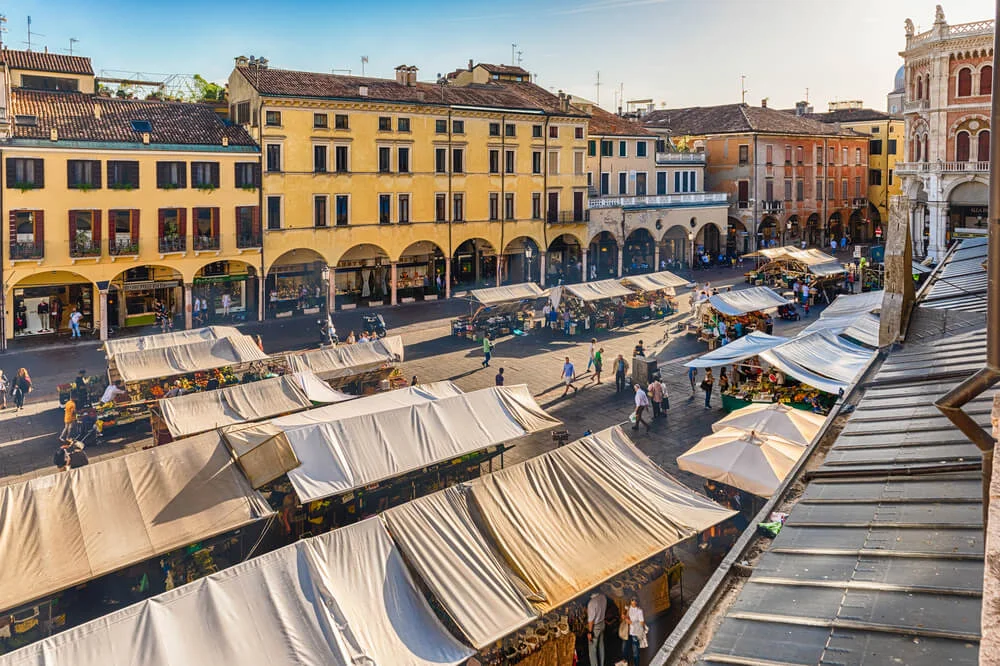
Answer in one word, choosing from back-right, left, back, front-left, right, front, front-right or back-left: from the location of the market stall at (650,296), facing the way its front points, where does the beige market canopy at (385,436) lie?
front-right

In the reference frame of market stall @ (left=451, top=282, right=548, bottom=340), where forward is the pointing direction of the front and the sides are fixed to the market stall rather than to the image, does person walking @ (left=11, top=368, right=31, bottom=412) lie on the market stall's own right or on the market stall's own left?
on the market stall's own right

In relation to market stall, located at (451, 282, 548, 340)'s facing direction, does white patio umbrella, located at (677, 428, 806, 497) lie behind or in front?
in front

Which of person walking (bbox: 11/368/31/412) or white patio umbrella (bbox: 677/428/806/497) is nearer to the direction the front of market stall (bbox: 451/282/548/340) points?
the white patio umbrella

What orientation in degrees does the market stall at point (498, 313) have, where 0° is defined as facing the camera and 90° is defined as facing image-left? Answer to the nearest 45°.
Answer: approximately 315°

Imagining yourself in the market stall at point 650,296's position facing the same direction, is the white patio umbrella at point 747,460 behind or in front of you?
in front

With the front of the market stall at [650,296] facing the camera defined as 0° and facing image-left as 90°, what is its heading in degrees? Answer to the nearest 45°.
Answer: approximately 315°

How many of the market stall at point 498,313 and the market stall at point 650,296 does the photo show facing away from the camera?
0
